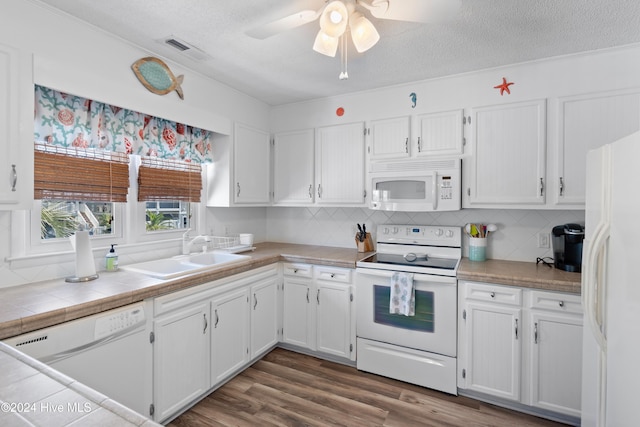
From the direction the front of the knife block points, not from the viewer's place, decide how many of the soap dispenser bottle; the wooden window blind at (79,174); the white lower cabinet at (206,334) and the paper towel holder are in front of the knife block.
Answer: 4

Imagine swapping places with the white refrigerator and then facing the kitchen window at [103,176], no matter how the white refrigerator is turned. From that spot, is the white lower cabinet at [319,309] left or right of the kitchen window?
right

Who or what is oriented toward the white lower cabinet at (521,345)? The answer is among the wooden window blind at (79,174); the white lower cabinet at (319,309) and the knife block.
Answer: the wooden window blind

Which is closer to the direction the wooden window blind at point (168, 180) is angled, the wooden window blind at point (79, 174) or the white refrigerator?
the white refrigerator

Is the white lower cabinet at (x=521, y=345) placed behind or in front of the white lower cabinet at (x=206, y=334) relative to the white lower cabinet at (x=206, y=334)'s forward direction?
in front

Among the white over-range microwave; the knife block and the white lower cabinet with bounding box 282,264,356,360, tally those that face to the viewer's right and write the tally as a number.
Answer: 0

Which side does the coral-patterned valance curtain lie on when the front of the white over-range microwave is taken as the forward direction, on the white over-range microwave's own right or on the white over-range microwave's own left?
on the white over-range microwave's own right

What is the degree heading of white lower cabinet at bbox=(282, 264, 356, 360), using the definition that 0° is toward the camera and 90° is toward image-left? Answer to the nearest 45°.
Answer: approximately 45°

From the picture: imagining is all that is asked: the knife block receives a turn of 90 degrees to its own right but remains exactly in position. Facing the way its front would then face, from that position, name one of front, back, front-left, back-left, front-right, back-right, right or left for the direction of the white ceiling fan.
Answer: back-left

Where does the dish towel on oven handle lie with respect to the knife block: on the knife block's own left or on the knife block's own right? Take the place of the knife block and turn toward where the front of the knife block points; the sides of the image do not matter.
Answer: on the knife block's own left

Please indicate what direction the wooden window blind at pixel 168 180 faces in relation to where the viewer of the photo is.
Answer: facing the viewer and to the right of the viewer

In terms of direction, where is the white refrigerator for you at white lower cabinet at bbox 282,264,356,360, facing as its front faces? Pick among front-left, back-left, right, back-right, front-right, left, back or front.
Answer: left

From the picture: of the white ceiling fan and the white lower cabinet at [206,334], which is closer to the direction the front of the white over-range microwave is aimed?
the white ceiling fan

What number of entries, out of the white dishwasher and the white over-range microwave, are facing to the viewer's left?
0

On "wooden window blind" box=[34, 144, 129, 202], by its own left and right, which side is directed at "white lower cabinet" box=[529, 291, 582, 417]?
front
